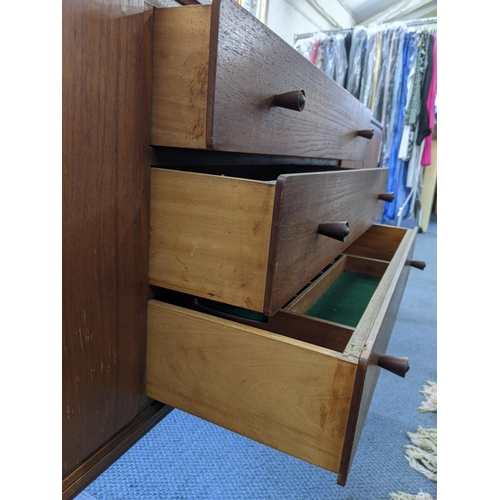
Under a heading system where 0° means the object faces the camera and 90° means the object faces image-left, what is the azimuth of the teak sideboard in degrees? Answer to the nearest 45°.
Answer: approximately 315°

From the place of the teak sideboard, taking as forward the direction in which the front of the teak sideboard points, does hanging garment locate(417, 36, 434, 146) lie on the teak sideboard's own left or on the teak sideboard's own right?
on the teak sideboard's own left

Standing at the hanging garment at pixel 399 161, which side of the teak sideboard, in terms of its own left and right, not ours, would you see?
left

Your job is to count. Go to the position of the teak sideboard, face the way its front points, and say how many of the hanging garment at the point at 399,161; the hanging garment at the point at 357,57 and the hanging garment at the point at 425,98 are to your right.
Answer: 0
